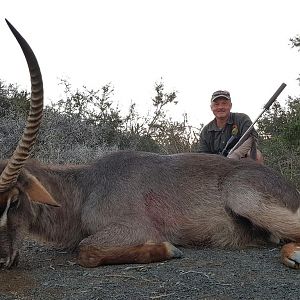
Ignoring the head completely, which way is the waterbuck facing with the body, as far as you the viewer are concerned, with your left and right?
facing to the left of the viewer
